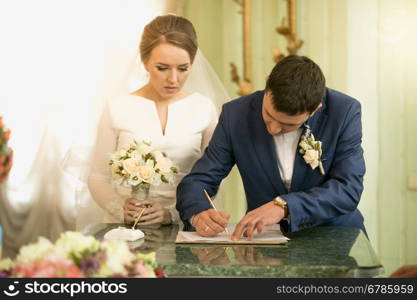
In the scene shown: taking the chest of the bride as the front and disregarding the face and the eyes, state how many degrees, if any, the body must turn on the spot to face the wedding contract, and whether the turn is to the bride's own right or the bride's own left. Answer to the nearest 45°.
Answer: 0° — they already face it

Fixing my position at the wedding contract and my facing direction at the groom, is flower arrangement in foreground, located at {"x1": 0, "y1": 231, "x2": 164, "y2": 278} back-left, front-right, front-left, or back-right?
back-left

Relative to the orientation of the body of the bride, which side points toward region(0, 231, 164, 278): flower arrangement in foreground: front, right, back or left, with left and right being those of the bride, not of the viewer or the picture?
front

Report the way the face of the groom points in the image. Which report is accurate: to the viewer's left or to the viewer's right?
to the viewer's left

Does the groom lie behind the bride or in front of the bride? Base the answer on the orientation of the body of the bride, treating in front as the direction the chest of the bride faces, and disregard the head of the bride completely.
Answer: in front

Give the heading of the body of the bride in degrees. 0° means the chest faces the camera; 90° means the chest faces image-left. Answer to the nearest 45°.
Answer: approximately 0°
